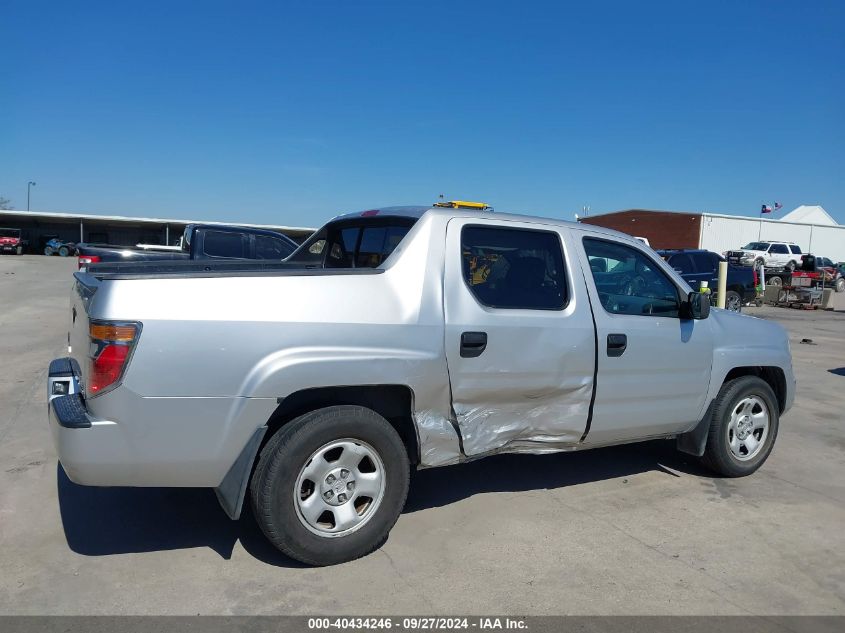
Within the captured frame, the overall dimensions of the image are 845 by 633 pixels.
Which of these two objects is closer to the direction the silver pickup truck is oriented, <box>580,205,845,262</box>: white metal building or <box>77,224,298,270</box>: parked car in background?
the white metal building

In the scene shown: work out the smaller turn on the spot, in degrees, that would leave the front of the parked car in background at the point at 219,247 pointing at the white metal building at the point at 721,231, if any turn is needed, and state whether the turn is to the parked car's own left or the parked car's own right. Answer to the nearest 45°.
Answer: approximately 45° to the parked car's own left

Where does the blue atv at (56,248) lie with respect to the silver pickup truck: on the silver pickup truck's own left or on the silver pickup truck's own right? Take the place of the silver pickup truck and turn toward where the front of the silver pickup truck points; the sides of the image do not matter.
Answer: on the silver pickup truck's own left

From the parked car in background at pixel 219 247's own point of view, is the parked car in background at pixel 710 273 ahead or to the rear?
ahead

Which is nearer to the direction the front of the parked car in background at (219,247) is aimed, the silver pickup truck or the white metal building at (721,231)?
the white metal building

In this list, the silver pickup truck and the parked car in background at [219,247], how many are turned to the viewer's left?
0

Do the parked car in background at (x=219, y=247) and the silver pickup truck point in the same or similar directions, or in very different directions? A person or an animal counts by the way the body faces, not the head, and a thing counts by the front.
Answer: same or similar directions

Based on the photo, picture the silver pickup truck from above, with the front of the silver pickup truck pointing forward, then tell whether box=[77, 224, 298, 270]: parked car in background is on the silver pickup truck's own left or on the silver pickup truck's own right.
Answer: on the silver pickup truck's own left

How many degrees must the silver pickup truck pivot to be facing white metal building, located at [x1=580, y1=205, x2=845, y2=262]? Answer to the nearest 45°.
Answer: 0° — it already faces it

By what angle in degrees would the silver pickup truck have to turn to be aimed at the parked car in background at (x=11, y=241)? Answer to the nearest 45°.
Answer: approximately 90° to its left

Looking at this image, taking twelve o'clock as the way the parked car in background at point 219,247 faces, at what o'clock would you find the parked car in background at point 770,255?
the parked car in background at point 770,255 is roughly at 11 o'clock from the parked car in background at point 219,247.

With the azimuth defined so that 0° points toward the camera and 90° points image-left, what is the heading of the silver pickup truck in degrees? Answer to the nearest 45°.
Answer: approximately 225°

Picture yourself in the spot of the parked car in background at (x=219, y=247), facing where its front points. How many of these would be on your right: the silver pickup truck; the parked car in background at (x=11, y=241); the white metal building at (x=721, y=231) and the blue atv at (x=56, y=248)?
1

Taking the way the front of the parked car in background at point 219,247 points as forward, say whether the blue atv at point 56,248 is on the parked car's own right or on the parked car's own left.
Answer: on the parked car's own left

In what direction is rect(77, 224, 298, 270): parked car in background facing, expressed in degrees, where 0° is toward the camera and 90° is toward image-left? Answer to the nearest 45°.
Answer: approximately 270°
